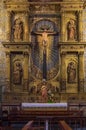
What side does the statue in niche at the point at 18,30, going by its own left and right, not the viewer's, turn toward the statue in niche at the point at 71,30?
left

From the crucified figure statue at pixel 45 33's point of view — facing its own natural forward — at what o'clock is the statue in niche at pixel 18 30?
The statue in niche is roughly at 3 o'clock from the crucified figure statue.

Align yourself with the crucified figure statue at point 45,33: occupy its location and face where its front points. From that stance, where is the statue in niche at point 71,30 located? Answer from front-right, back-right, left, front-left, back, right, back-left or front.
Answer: left

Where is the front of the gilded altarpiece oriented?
toward the camera

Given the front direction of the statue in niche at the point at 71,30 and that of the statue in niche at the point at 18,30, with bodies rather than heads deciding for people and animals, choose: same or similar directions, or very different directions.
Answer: same or similar directions

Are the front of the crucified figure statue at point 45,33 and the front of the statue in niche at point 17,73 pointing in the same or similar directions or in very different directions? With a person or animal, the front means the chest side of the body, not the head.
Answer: same or similar directions

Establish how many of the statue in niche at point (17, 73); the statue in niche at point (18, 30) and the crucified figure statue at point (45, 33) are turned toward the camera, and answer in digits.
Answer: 3

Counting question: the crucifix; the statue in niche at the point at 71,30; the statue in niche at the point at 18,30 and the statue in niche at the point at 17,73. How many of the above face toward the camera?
4

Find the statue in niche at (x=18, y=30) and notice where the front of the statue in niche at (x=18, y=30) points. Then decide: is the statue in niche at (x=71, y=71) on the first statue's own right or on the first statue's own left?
on the first statue's own left

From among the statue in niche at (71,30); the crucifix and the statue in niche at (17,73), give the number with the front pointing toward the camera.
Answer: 3

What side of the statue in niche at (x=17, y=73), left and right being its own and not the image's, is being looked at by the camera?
front

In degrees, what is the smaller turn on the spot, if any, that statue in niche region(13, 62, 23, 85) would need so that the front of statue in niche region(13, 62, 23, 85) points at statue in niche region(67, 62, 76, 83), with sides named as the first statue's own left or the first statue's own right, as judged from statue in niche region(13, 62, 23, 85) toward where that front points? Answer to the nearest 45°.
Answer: approximately 90° to the first statue's own left

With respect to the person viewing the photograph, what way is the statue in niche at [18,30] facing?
facing the viewer

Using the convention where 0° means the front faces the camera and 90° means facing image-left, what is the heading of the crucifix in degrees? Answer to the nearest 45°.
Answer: approximately 0°

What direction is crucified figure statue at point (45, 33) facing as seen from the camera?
toward the camera
